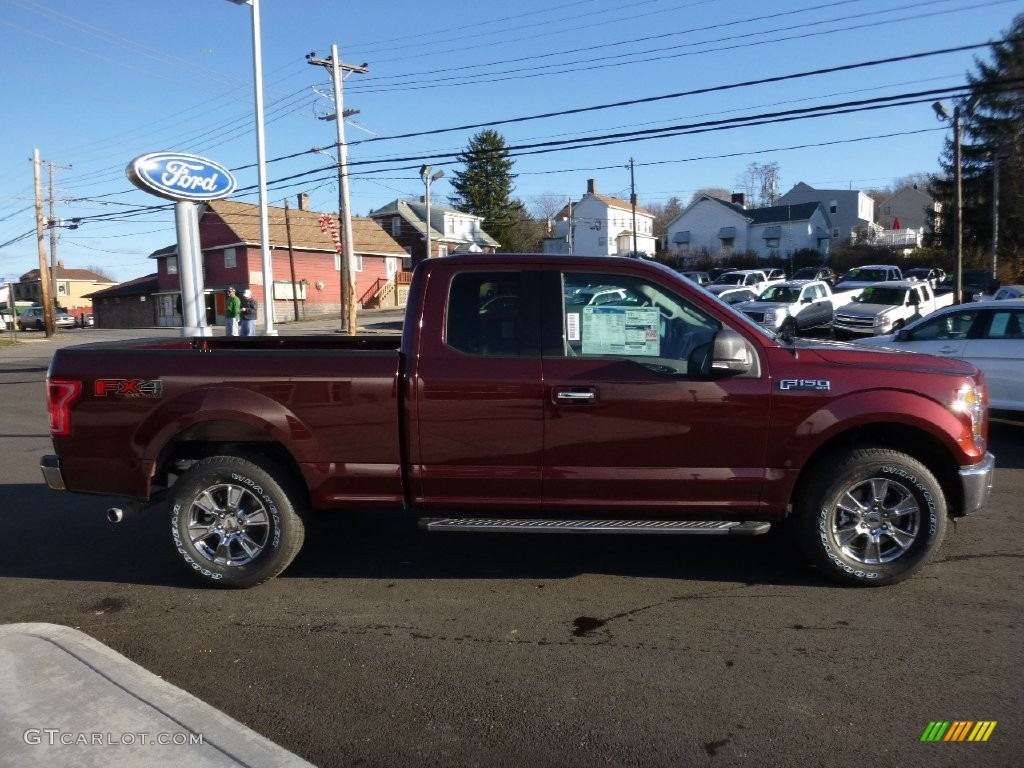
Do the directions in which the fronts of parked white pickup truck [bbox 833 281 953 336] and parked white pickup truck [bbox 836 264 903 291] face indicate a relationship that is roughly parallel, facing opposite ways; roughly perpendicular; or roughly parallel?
roughly parallel

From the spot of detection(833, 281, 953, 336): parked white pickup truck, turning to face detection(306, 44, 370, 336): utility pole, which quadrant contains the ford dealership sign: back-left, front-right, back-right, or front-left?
front-left

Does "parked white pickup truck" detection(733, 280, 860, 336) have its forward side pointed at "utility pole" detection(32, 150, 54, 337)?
no

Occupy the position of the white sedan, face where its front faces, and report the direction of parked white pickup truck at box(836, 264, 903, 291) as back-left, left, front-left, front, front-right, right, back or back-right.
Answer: right

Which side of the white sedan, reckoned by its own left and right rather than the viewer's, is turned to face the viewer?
left

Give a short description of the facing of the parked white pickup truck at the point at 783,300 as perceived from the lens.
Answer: facing the viewer and to the left of the viewer

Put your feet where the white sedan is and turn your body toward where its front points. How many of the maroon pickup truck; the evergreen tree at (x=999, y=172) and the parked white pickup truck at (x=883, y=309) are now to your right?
2

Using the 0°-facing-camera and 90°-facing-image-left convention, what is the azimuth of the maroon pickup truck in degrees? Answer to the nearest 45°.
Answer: approximately 270°

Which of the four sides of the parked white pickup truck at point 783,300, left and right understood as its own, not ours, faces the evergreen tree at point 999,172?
back

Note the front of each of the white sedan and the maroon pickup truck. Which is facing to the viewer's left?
the white sedan

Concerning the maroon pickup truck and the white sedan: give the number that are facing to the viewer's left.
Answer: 1

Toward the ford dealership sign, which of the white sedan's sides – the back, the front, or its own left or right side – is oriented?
front

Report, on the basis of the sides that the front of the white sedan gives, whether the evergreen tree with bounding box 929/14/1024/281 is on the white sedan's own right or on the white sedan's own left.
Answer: on the white sedan's own right

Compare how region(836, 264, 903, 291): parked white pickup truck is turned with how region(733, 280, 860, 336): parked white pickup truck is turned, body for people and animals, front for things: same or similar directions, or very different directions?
same or similar directions
